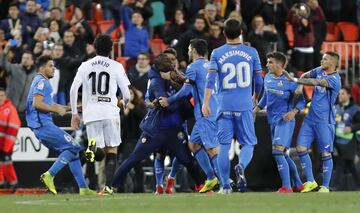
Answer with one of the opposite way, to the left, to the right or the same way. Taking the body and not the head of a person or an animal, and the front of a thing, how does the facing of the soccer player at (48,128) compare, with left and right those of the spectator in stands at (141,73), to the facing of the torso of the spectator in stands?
to the left

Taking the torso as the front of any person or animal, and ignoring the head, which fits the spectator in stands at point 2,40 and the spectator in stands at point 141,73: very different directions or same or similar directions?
same or similar directions

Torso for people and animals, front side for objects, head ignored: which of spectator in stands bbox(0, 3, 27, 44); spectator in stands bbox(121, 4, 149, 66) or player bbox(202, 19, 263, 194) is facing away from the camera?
the player

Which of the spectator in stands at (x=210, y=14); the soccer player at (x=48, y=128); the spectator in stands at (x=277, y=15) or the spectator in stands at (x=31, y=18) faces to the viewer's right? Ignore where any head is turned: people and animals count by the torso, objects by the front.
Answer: the soccer player

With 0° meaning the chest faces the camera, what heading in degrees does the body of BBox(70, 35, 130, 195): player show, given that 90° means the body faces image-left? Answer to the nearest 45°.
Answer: approximately 180°

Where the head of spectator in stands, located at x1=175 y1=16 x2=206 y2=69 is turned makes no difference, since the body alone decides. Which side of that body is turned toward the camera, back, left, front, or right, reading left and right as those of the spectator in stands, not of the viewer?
front

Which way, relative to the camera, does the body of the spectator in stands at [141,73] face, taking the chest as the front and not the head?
toward the camera

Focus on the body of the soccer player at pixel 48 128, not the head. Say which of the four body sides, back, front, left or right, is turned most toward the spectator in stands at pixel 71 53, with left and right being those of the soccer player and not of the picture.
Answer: left

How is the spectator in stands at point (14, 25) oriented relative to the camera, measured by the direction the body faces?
toward the camera

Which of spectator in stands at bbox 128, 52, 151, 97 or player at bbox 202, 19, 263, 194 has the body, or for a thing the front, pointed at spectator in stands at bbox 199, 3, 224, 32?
the player

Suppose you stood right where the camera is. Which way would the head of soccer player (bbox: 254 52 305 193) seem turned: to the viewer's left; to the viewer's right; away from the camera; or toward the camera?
to the viewer's left

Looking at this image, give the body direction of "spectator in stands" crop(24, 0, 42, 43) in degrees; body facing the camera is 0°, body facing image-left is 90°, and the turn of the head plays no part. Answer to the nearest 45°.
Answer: approximately 0°
